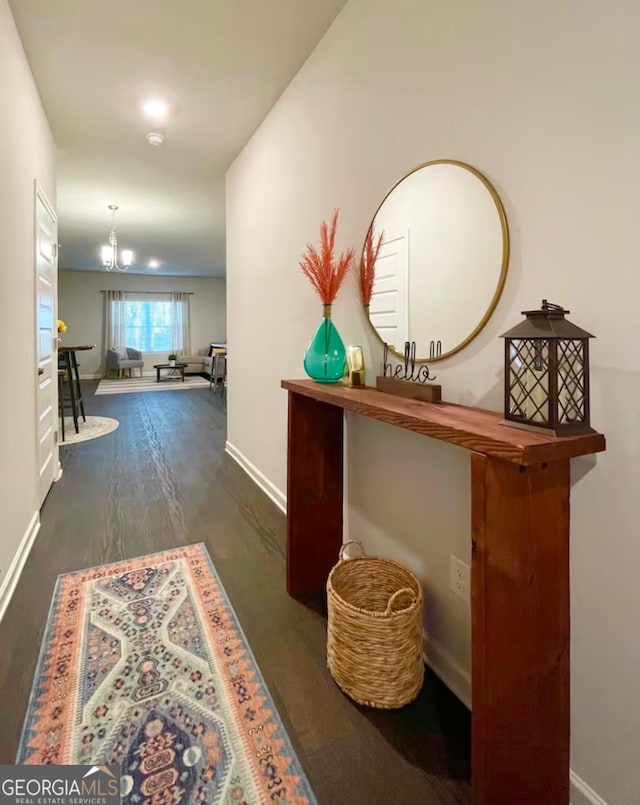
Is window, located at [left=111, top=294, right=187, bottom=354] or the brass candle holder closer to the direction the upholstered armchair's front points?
the brass candle holder

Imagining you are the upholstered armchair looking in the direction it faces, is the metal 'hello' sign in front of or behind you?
in front

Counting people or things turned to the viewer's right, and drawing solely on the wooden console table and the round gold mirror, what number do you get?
0

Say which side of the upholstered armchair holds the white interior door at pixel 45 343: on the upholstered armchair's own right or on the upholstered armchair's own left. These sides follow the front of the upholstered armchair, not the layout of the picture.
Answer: on the upholstered armchair's own right

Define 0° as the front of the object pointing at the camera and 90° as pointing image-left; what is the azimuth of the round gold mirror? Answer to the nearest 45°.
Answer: approximately 45°

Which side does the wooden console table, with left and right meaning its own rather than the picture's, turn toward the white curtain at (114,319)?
right
